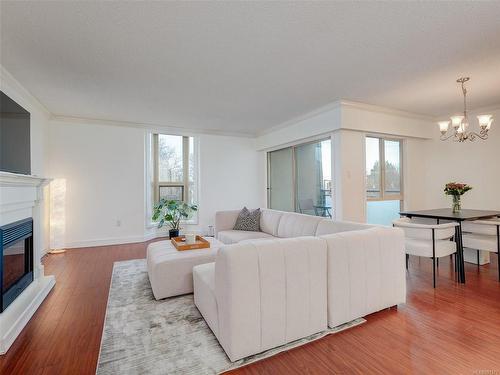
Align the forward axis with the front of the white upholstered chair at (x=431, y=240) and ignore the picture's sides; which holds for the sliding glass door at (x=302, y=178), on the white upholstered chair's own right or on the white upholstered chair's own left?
on the white upholstered chair's own left

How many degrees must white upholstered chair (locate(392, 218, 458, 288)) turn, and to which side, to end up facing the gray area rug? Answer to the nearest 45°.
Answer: approximately 180°

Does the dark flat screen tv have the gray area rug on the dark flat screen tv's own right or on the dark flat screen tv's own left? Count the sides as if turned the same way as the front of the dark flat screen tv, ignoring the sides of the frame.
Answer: on the dark flat screen tv's own right

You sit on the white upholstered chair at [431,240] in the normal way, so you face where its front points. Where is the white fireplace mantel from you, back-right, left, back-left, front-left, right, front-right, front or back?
back

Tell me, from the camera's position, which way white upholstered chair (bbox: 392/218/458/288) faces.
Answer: facing away from the viewer and to the right of the viewer

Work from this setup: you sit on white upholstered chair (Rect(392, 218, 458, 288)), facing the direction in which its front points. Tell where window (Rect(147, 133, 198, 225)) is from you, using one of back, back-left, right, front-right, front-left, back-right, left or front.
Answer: back-left

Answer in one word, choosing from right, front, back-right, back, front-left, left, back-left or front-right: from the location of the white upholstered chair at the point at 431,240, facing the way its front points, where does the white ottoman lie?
back

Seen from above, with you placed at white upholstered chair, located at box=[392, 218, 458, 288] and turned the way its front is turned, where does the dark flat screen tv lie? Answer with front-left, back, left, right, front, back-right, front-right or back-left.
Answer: back

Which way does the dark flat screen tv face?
to the viewer's right

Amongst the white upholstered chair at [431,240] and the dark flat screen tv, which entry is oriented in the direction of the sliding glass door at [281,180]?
the dark flat screen tv

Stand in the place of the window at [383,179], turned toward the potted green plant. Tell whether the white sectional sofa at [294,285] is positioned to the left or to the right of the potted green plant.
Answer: left

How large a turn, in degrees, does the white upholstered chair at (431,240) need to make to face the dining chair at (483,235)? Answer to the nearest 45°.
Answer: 0° — it already faces it

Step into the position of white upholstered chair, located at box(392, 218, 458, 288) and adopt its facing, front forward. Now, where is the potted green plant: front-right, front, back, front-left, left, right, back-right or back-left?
back-left
